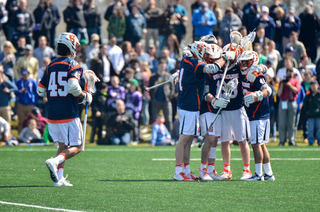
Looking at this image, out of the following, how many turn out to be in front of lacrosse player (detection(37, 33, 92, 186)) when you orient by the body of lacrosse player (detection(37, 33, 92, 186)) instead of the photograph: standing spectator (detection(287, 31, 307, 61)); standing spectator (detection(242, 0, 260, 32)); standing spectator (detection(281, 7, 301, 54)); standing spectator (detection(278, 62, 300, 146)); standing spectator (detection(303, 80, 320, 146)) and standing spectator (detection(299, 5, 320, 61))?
6

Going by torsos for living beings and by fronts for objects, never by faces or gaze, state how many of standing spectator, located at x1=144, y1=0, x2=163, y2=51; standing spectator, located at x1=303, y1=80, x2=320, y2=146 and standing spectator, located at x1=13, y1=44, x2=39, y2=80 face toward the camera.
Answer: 3

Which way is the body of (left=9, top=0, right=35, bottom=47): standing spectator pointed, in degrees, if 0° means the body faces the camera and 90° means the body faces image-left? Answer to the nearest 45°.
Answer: approximately 0°

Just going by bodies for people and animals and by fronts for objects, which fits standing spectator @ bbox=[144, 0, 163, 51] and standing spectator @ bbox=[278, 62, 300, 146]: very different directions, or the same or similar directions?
same or similar directions

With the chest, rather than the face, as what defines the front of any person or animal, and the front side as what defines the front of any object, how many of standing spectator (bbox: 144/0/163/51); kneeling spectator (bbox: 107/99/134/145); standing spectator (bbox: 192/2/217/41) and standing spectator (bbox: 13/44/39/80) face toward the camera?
4

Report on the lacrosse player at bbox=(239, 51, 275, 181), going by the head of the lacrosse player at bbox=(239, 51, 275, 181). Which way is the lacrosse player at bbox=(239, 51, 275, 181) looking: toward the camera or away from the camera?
toward the camera

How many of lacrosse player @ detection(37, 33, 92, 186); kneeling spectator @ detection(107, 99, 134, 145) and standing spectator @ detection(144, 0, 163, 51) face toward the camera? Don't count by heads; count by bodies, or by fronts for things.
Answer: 2

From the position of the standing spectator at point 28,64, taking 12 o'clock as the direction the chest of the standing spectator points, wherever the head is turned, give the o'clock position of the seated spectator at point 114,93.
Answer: The seated spectator is roughly at 10 o'clock from the standing spectator.

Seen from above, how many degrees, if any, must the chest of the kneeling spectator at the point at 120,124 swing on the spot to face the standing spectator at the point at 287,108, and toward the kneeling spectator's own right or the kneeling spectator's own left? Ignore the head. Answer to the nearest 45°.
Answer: approximately 90° to the kneeling spectator's own left

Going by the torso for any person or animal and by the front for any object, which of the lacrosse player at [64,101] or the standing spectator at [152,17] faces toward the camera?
the standing spectator

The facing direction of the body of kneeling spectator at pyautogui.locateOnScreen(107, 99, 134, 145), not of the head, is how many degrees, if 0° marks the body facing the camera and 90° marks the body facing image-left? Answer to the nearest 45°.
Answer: approximately 0°

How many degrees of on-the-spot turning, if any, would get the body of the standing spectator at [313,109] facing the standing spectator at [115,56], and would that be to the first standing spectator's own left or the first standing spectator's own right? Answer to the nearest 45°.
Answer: approximately 90° to the first standing spectator's own right

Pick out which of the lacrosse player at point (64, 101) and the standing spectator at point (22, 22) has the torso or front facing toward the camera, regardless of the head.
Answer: the standing spectator
